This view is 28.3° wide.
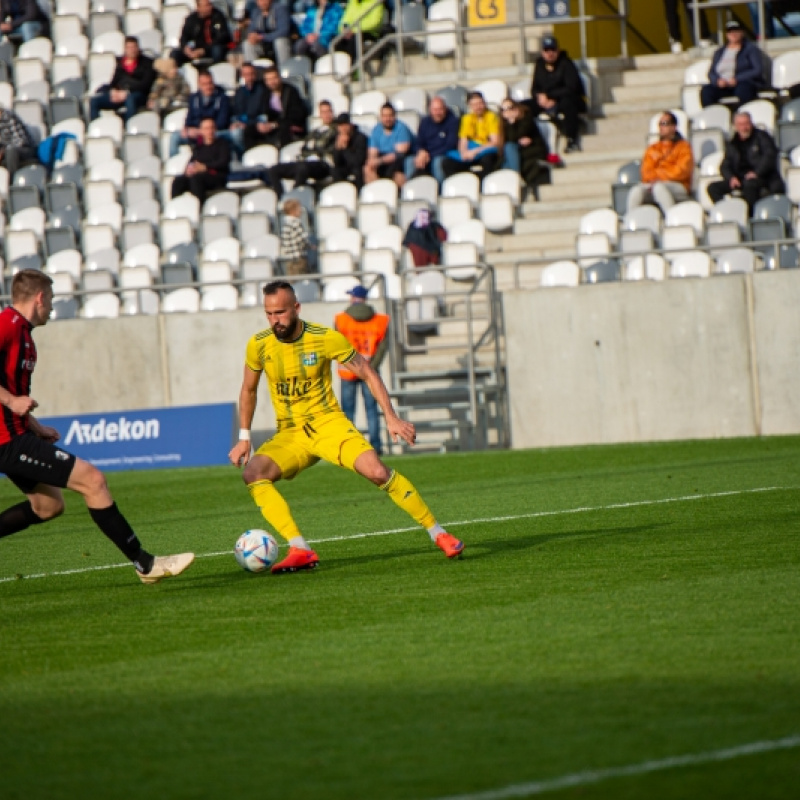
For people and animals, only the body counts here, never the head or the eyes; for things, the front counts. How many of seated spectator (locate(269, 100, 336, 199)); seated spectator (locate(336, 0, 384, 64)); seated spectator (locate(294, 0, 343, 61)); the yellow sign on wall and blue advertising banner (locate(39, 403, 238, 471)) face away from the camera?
0

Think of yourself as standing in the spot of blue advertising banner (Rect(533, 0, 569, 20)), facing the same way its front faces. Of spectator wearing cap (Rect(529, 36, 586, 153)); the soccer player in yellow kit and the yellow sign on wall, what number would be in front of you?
2

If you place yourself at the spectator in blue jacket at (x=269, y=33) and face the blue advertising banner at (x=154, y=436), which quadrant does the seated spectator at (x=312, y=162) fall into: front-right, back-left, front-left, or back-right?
front-left

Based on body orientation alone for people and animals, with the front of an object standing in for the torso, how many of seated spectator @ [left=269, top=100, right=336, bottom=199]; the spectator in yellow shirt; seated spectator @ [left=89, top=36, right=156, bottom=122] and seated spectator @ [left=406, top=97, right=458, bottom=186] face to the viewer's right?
0

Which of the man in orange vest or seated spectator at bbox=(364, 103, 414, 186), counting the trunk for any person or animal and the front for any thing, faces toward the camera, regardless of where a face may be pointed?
the seated spectator

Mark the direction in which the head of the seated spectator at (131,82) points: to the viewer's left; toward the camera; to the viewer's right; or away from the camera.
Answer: toward the camera

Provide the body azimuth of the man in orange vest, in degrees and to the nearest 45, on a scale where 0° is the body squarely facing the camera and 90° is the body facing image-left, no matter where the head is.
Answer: approximately 180°

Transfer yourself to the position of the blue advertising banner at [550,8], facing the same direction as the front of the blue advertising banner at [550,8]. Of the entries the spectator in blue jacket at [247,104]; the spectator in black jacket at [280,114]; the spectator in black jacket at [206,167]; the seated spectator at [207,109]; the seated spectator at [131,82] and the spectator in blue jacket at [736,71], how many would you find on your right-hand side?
5

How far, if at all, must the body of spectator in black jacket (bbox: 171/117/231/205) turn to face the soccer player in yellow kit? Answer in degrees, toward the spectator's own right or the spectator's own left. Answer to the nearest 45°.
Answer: approximately 45° to the spectator's own left

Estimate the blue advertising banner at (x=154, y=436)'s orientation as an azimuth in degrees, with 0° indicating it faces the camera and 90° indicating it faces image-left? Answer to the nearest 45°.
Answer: approximately 0°

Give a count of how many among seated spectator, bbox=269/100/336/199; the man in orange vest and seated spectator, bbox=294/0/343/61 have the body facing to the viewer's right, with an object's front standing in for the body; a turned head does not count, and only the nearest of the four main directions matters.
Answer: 0

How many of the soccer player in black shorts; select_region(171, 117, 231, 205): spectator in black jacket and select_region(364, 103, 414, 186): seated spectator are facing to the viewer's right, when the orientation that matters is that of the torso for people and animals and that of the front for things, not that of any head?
1

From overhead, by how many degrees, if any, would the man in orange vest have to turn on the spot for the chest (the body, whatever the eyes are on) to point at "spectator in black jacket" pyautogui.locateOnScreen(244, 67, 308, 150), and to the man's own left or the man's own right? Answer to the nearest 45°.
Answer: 0° — they already face them

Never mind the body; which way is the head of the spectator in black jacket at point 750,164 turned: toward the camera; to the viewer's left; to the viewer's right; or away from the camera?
toward the camera

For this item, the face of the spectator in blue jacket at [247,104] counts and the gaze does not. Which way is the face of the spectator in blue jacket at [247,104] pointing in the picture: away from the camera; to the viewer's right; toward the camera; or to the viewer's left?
toward the camera

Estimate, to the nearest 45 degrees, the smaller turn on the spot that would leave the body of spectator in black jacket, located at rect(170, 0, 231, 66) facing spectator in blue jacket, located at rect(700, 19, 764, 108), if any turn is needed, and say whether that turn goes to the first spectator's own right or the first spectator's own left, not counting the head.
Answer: approximately 45° to the first spectator's own left

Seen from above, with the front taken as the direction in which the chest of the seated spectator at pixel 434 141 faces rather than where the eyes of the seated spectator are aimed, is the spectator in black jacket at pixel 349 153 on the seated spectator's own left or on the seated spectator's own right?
on the seated spectator's own right

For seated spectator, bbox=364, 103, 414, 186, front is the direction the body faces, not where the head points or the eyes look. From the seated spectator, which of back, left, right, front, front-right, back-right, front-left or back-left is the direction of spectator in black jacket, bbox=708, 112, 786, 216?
front-left

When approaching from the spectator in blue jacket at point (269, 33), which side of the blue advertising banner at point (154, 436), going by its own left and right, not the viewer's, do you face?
back

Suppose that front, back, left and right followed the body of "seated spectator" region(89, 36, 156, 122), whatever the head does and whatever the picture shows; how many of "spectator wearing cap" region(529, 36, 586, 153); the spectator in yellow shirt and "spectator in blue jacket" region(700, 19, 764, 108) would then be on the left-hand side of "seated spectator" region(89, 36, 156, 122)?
3

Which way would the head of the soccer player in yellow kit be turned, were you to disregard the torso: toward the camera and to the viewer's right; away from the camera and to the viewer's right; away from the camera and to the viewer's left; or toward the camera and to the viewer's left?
toward the camera and to the viewer's left

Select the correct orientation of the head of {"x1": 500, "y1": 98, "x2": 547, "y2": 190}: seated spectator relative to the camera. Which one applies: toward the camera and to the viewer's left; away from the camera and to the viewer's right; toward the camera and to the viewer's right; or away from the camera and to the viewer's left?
toward the camera and to the viewer's left
